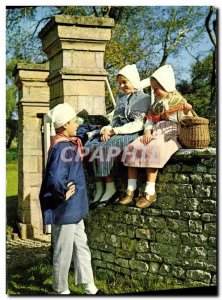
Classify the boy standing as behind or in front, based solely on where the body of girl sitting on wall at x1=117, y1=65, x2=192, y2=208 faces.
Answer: in front

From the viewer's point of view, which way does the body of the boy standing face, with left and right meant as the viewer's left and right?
facing to the right of the viewer

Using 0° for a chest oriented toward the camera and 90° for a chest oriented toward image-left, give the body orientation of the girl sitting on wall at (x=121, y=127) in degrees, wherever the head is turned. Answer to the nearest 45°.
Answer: approximately 45°

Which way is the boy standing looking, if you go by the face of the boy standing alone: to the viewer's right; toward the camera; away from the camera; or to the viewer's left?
to the viewer's right

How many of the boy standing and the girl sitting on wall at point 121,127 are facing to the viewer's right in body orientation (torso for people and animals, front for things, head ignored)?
1

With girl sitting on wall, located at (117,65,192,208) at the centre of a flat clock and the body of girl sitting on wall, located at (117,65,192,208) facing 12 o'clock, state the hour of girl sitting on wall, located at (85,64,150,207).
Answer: girl sitting on wall, located at (85,64,150,207) is roughly at 2 o'clock from girl sitting on wall, located at (117,65,192,208).

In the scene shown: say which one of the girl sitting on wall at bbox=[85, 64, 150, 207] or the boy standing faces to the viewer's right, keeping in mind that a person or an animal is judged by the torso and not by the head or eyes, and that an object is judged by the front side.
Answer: the boy standing

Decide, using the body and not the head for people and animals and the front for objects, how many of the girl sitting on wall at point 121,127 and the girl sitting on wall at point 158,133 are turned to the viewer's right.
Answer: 0

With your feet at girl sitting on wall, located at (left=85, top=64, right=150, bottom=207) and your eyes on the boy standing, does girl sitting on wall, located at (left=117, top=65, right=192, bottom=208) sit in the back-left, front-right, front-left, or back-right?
back-left

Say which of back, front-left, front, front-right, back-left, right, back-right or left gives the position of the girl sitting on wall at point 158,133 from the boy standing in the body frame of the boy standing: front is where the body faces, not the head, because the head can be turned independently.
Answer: front

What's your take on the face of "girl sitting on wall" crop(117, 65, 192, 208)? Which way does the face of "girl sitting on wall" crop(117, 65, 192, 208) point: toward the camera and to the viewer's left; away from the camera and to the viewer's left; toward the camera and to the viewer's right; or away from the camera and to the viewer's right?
toward the camera and to the viewer's left

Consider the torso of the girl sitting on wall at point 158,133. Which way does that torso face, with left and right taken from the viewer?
facing the viewer and to the left of the viewer

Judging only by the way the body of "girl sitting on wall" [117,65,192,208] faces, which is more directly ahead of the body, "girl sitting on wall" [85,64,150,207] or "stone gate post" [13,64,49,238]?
the girl sitting on wall

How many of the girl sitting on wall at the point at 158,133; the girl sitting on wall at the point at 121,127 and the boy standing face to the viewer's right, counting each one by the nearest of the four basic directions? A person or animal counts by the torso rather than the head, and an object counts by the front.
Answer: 1
